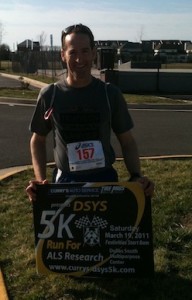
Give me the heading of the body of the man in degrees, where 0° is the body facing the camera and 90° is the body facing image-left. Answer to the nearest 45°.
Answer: approximately 0°
